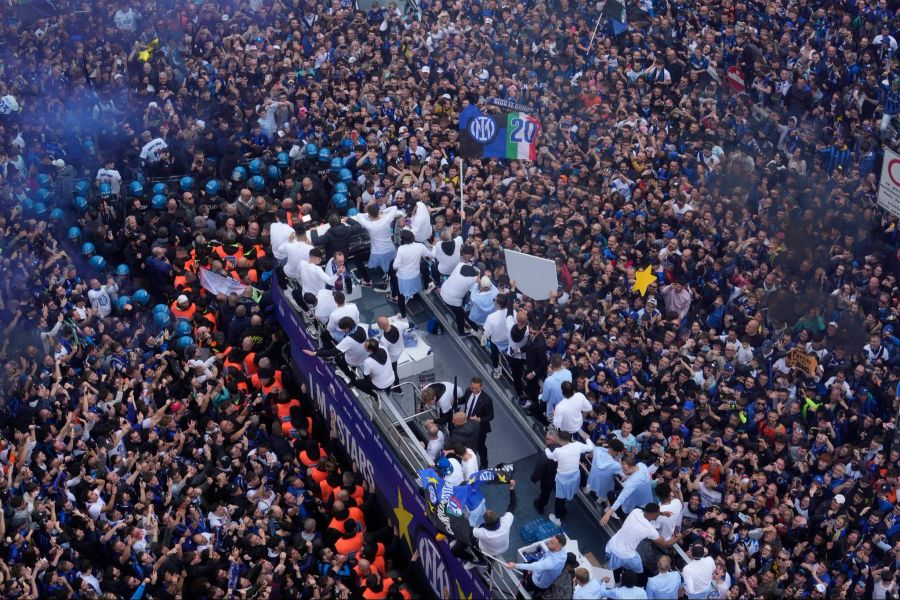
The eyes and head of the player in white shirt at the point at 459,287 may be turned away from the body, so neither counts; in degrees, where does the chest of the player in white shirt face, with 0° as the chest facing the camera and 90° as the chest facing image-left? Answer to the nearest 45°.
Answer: approximately 225°

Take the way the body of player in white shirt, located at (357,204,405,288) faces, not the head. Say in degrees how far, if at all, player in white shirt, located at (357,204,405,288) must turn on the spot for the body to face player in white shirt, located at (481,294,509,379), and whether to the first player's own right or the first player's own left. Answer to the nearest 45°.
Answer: approximately 135° to the first player's own right

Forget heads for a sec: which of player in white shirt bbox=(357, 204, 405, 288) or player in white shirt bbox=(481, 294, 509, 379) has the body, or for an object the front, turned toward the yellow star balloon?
player in white shirt bbox=(481, 294, 509, 379)

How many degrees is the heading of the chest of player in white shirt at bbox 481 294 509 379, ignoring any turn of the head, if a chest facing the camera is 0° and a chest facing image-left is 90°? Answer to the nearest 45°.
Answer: approximately 225°

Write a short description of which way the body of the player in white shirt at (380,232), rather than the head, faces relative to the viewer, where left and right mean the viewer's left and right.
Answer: facing away from the viewer

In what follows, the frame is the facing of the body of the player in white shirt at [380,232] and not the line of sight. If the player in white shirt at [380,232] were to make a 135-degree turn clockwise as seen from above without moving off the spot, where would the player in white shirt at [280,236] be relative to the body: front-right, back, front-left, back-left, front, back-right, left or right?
back-right

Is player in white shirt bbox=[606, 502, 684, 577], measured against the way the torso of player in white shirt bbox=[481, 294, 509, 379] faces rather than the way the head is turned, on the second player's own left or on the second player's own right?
on the second player's own right

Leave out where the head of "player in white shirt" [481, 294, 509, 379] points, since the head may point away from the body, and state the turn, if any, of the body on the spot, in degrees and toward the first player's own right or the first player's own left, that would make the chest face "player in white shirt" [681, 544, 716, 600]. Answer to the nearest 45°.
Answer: approximately 90° to the first player's own right

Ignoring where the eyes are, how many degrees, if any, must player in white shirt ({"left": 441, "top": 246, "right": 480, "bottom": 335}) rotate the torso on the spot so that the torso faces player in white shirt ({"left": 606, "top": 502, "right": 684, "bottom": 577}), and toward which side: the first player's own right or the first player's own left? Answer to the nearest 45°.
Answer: approximately 90° to the first player's own right

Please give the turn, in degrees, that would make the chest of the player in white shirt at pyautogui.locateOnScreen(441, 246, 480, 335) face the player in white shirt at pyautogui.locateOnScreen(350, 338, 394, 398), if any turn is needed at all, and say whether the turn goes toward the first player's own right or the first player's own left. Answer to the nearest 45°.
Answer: approximately 180°

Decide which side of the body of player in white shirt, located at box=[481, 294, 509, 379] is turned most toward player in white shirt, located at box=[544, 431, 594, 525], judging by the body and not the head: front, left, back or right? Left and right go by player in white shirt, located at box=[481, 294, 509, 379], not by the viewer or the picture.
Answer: back

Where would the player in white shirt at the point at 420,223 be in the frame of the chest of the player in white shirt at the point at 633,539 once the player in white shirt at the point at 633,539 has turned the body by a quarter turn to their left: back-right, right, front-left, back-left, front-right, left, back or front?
front
